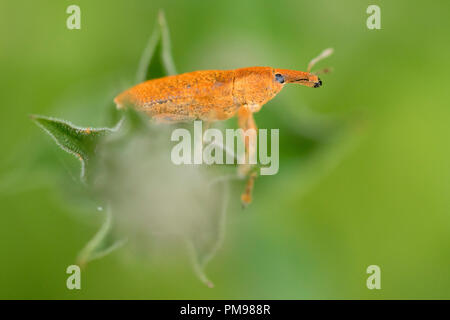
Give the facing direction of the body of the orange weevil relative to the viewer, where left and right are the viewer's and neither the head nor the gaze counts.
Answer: facing to the right of the viewer
